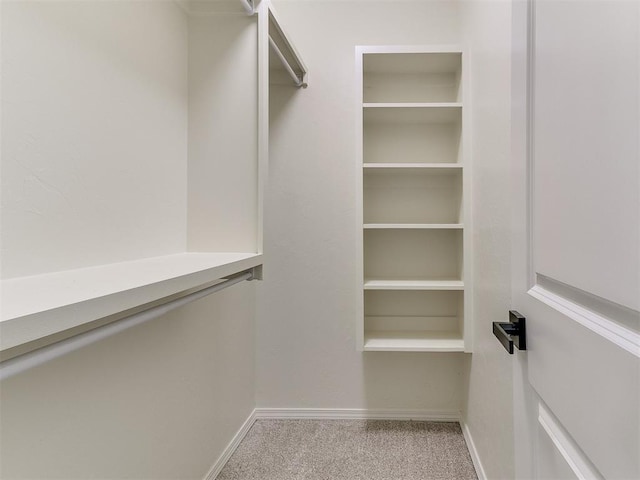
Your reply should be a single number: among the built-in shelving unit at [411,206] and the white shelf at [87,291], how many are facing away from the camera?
0

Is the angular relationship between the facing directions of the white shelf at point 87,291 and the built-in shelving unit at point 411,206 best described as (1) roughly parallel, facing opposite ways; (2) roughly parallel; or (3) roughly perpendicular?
roughly perpendicular

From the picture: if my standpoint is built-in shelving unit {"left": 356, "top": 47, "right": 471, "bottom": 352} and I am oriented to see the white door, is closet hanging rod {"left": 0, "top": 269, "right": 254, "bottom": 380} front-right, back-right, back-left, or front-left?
front-right

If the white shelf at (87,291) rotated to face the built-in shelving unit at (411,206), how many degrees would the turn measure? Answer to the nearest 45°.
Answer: approximately 90° to its left

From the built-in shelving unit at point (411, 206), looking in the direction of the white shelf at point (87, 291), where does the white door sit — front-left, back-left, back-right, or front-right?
front-left

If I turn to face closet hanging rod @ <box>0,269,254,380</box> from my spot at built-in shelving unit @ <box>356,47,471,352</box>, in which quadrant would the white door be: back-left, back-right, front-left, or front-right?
front-left

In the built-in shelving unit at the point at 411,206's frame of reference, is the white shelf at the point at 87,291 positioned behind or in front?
in front

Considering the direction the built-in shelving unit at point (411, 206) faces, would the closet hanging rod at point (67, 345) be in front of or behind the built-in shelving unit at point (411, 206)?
in front

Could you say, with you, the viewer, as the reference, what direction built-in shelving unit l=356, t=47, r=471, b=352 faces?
facing the viewer

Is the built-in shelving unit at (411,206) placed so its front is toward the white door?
yes

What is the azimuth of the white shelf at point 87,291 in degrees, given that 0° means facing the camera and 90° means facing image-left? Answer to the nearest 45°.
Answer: approximately 315°

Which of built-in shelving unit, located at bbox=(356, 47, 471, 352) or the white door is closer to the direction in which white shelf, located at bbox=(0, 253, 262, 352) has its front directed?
the white door
